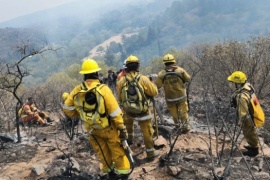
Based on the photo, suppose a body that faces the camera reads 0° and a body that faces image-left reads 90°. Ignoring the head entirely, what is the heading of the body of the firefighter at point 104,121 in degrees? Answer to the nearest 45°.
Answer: approximately 180°

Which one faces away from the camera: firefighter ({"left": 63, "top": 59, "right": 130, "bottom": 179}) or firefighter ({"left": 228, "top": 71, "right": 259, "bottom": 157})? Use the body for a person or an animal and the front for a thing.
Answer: firefighter ({"left": 63, "top": 59, "right": 130, "bottom": 179})

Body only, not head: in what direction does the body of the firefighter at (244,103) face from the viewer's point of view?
to the viewer's left

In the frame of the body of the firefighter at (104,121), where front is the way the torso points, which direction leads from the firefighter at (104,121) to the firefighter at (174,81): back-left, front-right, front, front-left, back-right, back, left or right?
front-right

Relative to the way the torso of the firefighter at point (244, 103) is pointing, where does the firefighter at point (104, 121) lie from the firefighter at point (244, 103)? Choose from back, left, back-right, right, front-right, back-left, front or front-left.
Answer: front-left

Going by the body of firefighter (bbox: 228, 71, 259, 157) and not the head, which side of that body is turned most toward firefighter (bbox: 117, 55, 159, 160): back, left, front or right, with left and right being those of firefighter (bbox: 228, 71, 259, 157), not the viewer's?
front

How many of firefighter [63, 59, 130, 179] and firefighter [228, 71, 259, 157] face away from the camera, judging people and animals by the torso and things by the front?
1

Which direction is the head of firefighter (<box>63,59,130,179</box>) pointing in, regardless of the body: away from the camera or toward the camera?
away from the camera

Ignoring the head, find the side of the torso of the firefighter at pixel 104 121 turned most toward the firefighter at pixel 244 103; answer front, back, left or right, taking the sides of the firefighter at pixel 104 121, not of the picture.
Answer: right
